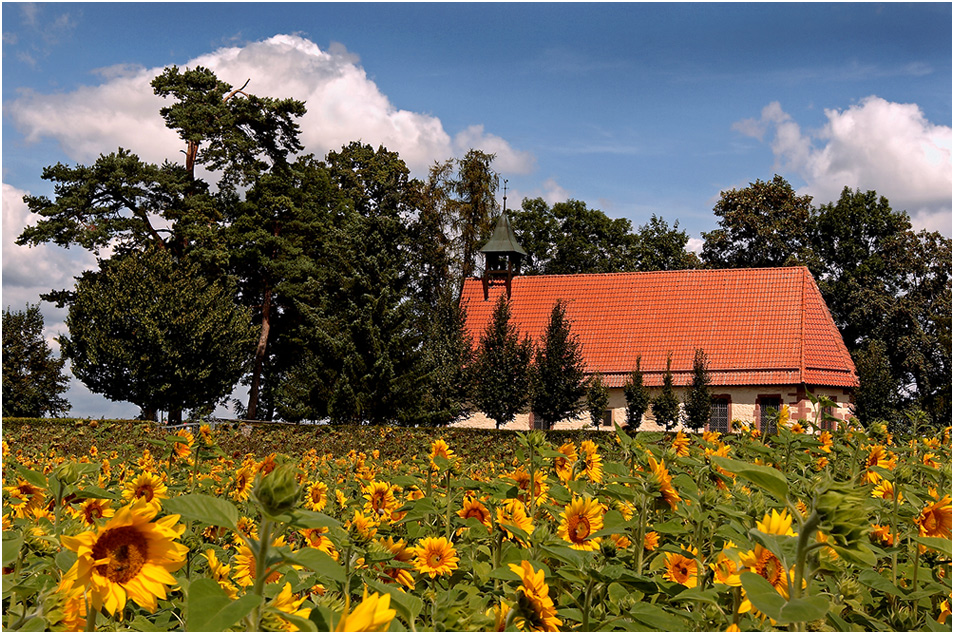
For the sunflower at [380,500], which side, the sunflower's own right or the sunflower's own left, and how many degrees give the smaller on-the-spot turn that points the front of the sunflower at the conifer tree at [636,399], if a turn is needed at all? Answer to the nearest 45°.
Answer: approximately 180°

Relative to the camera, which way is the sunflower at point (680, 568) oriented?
toward the camera

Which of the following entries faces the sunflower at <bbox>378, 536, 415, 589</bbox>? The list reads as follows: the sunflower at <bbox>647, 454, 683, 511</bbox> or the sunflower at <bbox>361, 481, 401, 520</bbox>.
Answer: the sunflower at <bbox>361, 481, 401, 520</bbox>

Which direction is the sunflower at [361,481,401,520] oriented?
toward the camera

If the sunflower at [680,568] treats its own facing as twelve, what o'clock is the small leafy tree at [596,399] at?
The small leafy tree is roughly at 6 o'clock from the sunflower.

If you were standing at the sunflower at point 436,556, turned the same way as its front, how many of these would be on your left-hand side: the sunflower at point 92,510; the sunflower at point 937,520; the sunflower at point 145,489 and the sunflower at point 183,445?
1

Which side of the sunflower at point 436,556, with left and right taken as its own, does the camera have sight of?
front

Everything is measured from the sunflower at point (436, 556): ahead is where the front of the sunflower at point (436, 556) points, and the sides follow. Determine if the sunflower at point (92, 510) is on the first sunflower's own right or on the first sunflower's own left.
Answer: on the first sunflower's own right
